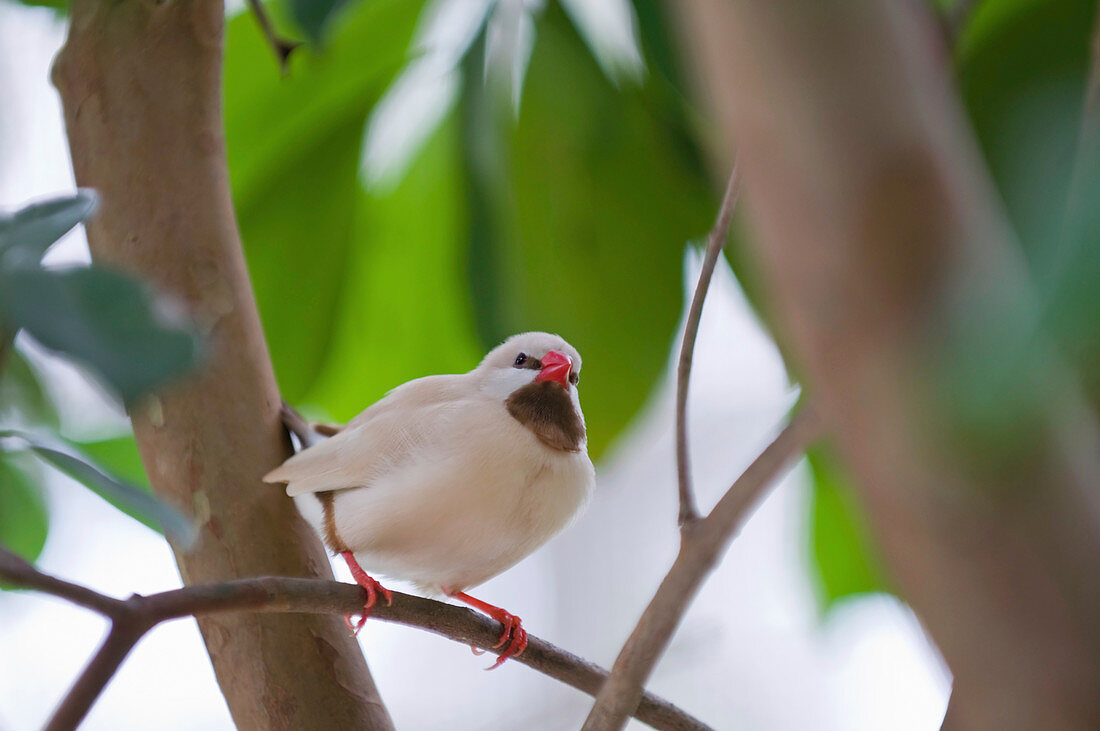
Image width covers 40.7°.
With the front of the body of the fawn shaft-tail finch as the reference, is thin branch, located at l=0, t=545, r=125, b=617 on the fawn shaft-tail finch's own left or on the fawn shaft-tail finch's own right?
on the fawn shaft-tail finch's own right

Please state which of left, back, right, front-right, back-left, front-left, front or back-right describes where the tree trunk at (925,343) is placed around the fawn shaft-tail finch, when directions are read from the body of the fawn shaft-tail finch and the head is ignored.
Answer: front-right

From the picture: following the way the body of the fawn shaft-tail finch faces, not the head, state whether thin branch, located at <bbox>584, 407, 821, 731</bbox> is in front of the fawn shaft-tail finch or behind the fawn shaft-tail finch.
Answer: in front

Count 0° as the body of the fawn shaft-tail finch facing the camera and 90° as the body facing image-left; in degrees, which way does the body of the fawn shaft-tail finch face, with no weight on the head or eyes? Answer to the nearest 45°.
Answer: approximately 315°
